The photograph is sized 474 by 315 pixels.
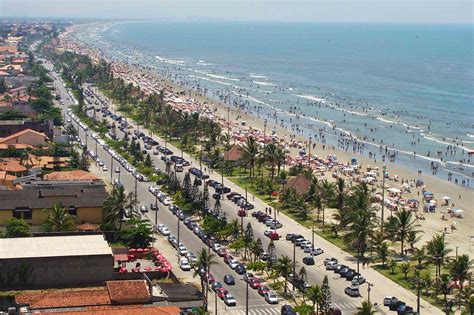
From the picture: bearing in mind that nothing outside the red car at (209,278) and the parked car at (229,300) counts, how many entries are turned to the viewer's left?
0
